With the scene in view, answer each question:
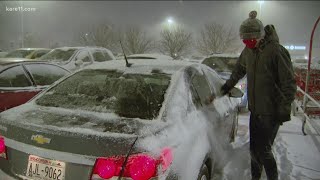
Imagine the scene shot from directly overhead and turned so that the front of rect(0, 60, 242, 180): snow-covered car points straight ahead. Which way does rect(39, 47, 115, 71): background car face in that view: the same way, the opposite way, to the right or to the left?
the opposite way

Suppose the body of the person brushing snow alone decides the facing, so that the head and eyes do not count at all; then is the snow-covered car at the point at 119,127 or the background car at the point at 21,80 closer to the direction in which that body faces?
the snow-covered car

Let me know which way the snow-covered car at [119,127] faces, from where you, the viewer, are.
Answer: facing away from the viewer and to the right of the viewer

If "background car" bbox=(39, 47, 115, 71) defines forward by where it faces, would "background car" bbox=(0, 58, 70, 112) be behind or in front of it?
in front

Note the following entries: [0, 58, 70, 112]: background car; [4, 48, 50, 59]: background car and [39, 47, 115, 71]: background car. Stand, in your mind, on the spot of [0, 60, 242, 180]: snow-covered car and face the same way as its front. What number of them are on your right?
0

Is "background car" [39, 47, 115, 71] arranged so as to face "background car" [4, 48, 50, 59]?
no

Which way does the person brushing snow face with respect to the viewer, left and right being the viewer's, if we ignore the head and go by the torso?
facing the viewer and to the left of the viewer

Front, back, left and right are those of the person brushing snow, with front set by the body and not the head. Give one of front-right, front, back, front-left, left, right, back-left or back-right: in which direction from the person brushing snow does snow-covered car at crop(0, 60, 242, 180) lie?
front

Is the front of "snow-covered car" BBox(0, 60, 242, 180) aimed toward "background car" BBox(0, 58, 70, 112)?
no

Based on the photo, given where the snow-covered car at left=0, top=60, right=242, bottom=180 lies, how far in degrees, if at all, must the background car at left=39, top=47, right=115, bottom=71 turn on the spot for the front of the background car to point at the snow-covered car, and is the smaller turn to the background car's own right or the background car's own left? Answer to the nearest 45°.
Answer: approximately 45° to the background car's own left

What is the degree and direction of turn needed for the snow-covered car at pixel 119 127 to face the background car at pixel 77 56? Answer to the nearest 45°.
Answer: approximately 45° to its left

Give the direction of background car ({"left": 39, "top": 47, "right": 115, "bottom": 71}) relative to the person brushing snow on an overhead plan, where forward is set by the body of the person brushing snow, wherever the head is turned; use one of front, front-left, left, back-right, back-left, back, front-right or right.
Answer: right

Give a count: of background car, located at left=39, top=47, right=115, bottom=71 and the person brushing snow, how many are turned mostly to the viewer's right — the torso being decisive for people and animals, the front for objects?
0
